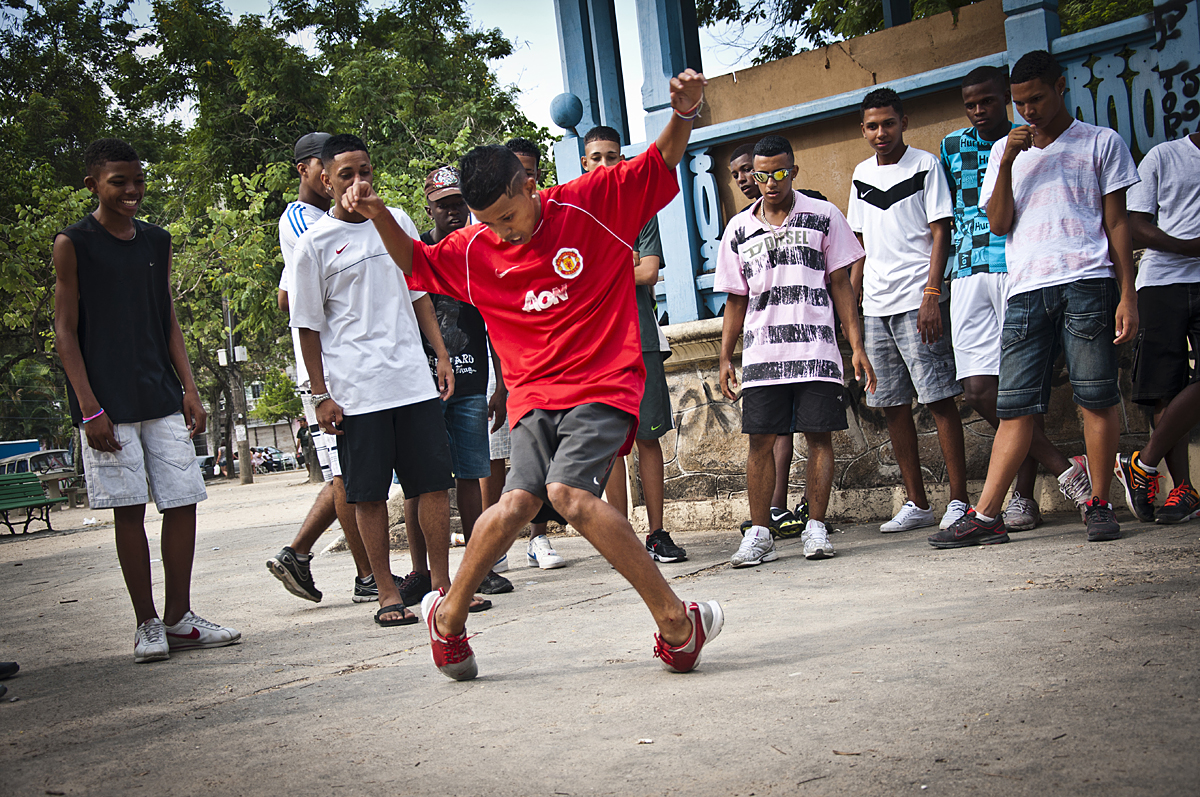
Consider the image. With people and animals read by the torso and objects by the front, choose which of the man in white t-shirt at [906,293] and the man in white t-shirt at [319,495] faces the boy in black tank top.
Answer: the man in white t-shirt at [906,293]

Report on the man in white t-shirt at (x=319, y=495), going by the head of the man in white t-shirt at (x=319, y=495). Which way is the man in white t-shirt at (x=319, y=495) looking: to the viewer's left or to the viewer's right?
to the viewer's right

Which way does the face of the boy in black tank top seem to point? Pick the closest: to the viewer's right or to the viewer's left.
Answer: to the viewer's right

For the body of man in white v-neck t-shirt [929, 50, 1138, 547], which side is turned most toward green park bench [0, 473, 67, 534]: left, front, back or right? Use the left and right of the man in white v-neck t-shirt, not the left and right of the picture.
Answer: right

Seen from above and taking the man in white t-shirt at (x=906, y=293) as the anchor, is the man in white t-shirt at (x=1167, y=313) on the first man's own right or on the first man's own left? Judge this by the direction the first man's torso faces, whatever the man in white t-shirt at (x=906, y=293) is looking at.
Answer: on the first man's own left

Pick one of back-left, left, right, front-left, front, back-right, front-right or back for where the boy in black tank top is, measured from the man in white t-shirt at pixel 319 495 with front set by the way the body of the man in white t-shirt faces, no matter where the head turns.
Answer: back-right

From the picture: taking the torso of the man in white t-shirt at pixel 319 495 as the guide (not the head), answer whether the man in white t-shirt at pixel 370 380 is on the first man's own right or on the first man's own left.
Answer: on the first man's own right

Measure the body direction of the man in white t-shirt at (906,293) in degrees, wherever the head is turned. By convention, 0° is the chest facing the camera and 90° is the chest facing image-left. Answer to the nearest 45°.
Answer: approximately 45°

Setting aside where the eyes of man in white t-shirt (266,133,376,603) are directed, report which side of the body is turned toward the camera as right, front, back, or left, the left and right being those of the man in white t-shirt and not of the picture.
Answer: right

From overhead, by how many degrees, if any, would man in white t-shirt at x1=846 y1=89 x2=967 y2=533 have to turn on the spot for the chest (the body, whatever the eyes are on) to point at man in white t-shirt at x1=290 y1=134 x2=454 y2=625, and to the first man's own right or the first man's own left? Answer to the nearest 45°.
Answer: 0° — they already face them

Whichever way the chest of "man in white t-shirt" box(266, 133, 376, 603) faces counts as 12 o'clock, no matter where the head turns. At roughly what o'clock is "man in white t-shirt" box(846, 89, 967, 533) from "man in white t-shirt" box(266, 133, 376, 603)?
"man in white t-shirt" box(846, 89, 967, 533) is roughly at 12 o'clock from "man in white t-shirt" box(266, 133, 376, 603).

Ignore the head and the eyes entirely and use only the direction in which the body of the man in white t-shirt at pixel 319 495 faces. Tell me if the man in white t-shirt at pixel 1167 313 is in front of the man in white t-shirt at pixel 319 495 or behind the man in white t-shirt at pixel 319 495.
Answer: in front

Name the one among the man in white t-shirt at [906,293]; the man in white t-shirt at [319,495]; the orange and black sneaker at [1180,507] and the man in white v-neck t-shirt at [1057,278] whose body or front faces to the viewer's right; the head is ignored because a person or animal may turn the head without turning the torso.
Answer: the man in white t-shirt at [319,495]
